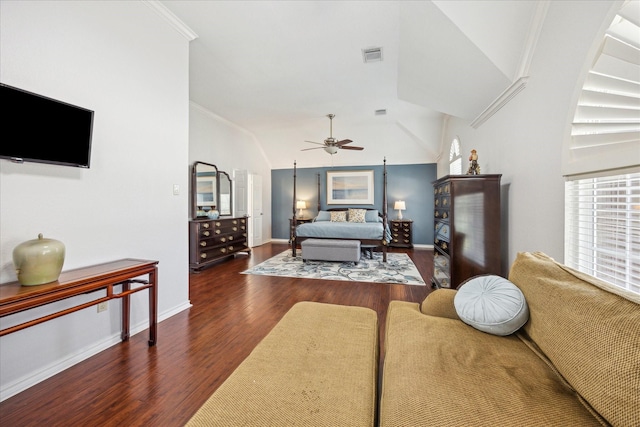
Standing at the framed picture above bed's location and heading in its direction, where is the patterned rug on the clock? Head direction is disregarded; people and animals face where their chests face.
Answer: The patterned rug is roughly at 12 o'clock from the framed picture above bed.

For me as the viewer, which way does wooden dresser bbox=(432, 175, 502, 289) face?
facing to the left of the viewer

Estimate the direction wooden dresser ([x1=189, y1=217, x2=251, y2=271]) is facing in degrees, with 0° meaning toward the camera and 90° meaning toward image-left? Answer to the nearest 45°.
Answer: approximately 315°

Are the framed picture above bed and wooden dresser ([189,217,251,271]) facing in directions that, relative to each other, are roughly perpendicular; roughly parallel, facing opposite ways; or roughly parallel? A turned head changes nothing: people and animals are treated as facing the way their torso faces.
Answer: roughly perpendicular

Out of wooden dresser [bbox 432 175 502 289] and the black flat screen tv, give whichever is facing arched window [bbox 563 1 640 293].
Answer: the black flat screen tv

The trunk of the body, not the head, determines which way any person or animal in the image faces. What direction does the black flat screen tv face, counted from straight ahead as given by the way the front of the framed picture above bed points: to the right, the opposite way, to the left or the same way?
to the left

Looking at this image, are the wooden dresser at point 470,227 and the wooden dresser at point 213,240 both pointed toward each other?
yes

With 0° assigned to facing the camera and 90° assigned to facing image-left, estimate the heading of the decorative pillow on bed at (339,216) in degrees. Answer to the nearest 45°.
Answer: approximately 0°

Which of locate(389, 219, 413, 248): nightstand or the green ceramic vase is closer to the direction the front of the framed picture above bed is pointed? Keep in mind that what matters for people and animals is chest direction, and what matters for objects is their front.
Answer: the green ceramic vase

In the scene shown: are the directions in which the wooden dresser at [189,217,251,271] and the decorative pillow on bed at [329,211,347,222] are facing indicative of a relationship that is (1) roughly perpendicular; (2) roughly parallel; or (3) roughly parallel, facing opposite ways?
roughly perpendicular

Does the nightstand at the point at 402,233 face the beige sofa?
yes

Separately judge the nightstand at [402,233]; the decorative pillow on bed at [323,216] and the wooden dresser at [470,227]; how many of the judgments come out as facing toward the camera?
2

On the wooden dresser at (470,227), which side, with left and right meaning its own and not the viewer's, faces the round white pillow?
left

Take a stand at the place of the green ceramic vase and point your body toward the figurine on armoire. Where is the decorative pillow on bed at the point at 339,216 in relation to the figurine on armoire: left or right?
left
